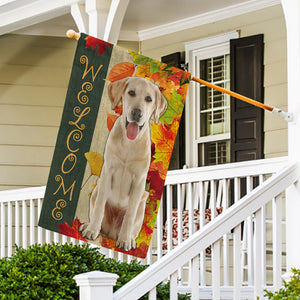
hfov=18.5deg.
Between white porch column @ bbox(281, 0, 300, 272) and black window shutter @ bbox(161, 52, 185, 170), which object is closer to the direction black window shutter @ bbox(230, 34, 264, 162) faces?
the white porch column

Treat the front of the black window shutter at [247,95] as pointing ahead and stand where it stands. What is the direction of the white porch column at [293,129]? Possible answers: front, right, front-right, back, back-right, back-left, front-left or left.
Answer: front-left

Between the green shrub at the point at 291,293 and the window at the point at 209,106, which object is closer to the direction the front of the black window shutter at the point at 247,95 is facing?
the green shrub

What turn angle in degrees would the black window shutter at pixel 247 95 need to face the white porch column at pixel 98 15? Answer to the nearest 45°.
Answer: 0° — it already faces it

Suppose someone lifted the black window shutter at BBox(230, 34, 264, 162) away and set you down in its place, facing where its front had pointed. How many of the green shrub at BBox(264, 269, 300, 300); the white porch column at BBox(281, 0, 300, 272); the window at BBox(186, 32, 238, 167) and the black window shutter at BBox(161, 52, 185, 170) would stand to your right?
2

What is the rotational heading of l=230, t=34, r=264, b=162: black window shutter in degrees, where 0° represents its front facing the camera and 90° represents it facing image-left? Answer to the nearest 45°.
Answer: approximately 45°

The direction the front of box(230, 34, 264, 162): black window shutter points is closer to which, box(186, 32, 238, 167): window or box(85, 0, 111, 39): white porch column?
the white porch column

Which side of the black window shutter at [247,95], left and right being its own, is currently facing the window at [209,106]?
right

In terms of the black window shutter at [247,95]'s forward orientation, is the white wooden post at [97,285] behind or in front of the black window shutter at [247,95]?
in front

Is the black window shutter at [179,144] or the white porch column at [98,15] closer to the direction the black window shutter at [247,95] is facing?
the white porch column
